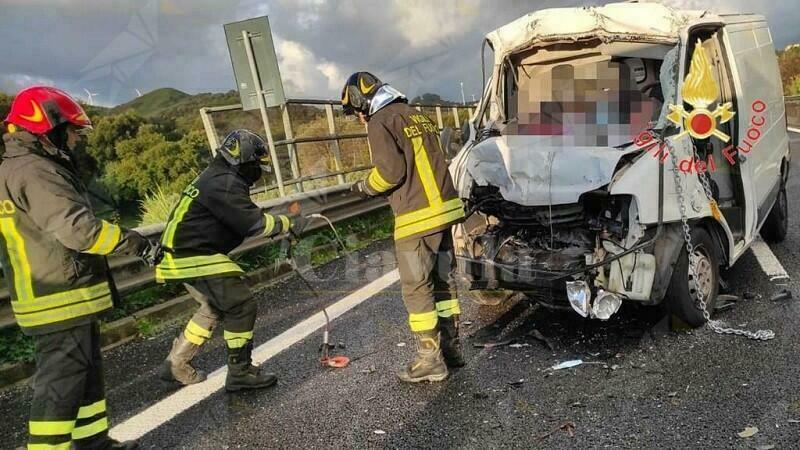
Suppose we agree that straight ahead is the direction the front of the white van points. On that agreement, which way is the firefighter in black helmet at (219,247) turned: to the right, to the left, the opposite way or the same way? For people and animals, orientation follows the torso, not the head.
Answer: the opposite way

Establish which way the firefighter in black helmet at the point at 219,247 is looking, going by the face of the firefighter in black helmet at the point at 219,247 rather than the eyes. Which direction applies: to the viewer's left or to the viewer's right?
to the viewer's right

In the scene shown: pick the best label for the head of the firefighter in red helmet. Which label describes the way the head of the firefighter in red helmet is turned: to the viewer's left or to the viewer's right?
to the viewer's right

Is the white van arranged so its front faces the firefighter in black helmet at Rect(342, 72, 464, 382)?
yes

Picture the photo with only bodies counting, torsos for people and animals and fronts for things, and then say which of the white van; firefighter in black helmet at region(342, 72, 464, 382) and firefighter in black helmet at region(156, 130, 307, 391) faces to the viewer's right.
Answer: firefighter in black helmet at region(156, 130, 307, 391)

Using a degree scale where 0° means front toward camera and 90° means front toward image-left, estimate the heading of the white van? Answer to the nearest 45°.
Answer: approximately 45°

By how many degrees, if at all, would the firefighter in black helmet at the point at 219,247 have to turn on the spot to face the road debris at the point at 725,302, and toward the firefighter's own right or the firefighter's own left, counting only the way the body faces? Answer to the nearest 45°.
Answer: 0° — they already face it

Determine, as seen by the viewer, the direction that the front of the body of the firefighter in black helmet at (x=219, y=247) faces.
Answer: to the viewer's right

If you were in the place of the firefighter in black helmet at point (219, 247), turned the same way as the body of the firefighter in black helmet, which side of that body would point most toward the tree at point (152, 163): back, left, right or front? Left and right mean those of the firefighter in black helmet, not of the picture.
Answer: left
